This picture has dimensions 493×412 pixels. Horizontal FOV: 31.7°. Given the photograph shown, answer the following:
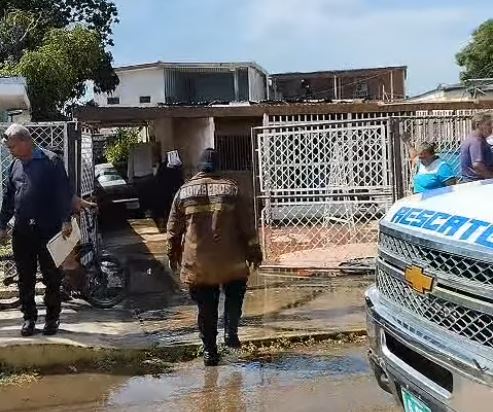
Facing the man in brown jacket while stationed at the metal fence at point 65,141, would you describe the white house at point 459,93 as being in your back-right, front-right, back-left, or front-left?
back-left

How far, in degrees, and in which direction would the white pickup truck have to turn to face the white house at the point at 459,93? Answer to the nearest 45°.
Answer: approximately 135° to its right

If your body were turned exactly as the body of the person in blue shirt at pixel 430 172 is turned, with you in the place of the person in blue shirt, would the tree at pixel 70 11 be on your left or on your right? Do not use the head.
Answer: on your right

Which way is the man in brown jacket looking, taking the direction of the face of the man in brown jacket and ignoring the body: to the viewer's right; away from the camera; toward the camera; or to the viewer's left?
away from the camera

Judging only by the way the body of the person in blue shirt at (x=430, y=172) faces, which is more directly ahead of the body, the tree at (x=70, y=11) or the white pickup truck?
the white pickup truck

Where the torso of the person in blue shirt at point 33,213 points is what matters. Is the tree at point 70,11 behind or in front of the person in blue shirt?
behind

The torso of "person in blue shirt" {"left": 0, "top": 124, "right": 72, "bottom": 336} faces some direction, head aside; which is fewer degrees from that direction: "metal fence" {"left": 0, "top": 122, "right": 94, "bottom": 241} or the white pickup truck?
the white pickup truck

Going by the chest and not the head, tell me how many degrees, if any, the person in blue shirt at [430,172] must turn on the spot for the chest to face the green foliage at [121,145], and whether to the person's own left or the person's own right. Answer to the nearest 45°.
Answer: approximately 90° to the person's own right

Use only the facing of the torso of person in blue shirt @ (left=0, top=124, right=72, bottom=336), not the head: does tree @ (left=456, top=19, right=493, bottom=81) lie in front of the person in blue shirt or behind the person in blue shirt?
behind

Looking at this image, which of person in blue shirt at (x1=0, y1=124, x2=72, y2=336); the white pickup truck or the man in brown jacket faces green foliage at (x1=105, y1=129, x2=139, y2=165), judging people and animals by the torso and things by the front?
the man in brown jacket

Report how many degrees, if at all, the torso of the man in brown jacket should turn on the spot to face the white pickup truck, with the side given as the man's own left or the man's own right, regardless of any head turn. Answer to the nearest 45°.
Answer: approximately 90° to the man's own right

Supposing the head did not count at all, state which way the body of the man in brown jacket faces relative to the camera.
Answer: away from the camera
